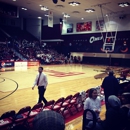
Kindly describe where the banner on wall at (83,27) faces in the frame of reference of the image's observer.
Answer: facing the viewer

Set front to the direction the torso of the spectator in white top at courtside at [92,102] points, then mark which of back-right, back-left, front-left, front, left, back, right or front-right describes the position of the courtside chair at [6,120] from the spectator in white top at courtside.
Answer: back-right

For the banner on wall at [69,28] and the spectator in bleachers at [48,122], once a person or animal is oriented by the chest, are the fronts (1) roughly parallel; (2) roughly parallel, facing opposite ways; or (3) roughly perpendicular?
roughly parallel, facing opposite ways

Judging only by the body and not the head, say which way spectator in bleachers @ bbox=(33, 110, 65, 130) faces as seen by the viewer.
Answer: away from the camera

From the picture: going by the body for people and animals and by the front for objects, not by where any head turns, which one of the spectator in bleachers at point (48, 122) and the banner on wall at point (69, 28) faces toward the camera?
the banner on wall

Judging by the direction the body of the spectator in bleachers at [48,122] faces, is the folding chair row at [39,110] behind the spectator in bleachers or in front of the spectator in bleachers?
in front

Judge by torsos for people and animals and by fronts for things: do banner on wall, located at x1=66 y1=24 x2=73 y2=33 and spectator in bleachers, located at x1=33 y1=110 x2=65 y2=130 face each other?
yes

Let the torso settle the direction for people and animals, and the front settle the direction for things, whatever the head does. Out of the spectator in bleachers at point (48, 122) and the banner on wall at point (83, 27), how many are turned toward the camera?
1

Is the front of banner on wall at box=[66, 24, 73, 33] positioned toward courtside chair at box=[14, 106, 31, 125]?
yes

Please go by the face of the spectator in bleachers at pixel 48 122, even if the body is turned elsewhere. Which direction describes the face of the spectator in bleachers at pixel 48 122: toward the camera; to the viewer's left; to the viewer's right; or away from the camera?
away from the camera

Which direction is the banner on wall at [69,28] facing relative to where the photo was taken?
toward the camera

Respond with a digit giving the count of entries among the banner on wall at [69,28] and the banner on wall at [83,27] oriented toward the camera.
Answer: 2

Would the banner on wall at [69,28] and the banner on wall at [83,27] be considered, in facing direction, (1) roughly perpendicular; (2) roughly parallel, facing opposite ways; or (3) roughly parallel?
roughly parallel

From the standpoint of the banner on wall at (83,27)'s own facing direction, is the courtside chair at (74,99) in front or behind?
in front
